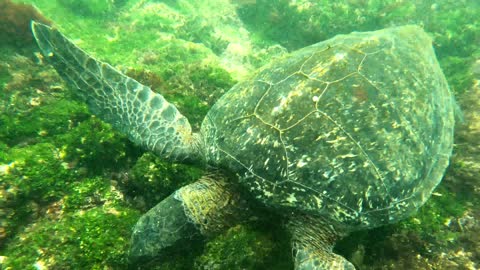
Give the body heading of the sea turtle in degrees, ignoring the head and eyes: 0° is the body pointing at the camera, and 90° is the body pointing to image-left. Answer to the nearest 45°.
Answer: approximately 45°

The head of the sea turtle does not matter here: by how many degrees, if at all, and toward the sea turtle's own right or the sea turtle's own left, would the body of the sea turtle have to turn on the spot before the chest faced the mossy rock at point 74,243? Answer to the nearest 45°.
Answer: approximately 45° to the sea turtle's own right
